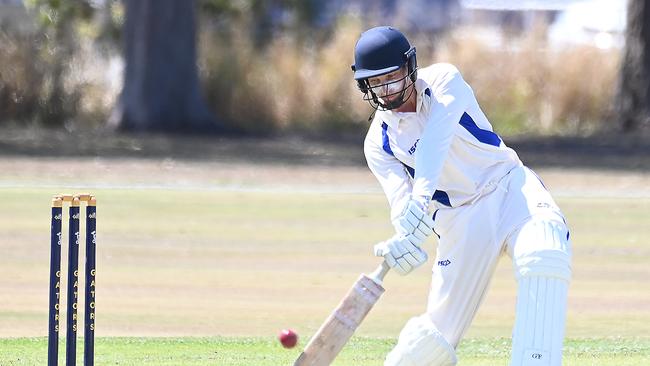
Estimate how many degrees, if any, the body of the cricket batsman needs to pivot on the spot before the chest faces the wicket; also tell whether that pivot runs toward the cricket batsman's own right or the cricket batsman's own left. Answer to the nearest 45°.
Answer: approximately 45° to the cricket batsman's own right

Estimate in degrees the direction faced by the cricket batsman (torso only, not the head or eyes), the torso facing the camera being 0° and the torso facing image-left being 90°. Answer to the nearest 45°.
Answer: approximately 45°
